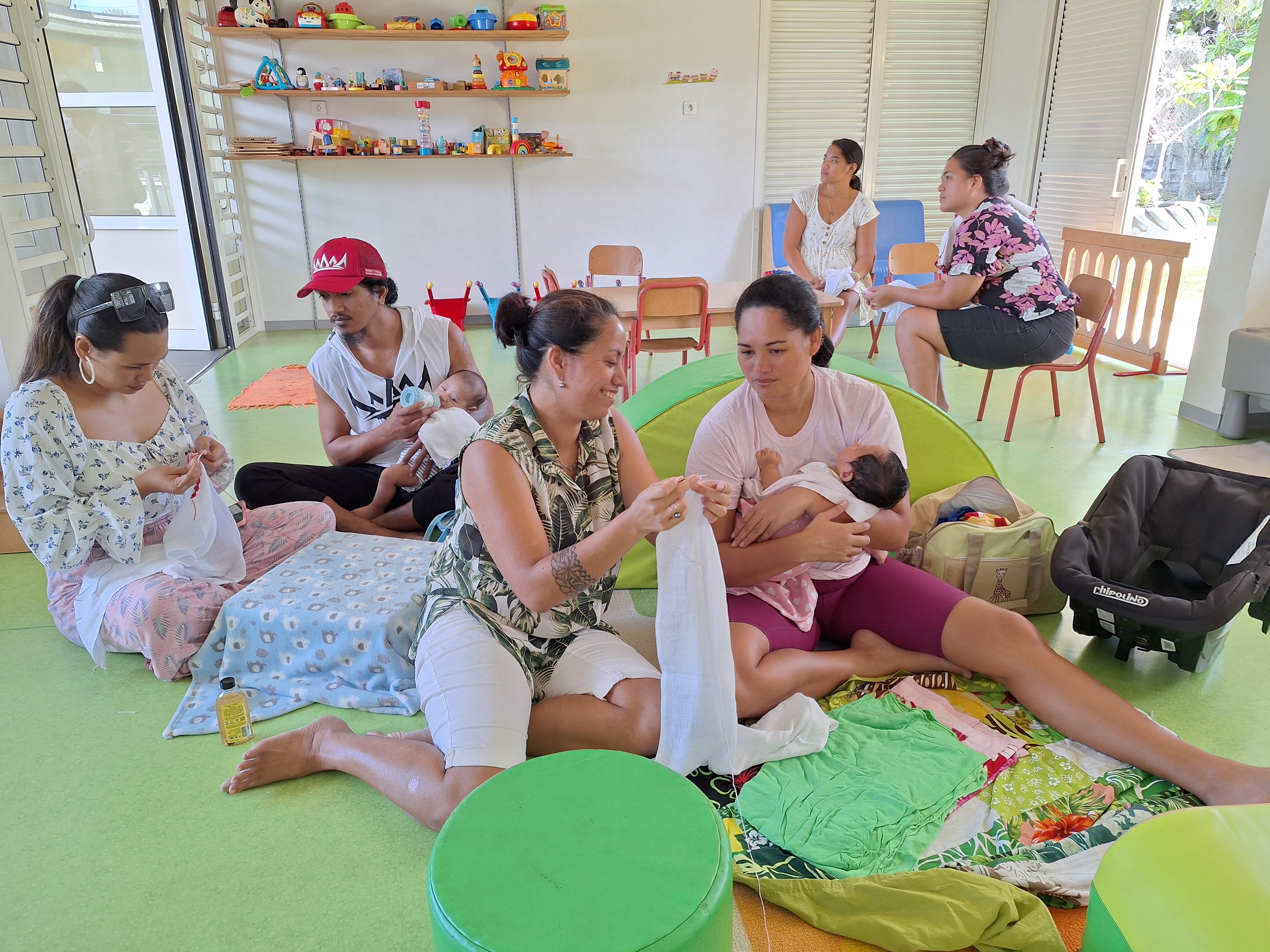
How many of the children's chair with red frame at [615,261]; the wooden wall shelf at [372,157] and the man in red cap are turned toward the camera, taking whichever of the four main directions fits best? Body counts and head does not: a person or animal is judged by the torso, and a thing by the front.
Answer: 3

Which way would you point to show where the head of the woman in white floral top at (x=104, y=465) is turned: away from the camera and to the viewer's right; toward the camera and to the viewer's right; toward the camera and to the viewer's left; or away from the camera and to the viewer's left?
toward the camera and to the viewer's right

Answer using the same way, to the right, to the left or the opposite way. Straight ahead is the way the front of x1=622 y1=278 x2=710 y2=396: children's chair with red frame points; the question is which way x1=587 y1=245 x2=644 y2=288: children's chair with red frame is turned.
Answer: the opposite way

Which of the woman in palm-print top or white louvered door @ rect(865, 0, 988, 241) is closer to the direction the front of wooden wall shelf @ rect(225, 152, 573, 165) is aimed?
the woman in palm-print top

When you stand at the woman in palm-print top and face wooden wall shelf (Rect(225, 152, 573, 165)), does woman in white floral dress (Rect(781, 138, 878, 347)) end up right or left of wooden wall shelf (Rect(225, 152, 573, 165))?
right

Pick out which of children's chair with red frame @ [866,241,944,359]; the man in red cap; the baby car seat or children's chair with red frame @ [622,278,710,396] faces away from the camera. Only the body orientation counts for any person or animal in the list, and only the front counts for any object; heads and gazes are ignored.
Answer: children's chair with red frame @ [622,278,710,396]

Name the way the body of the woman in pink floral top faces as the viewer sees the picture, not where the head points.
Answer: to the viewer's left

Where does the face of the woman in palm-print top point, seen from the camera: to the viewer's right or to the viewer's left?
to the viewer's right

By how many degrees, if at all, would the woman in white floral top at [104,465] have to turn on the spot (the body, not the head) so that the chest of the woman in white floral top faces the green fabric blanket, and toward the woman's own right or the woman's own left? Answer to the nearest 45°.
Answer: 0° — they already face it

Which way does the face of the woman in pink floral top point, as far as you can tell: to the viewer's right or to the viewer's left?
to the viewer's left

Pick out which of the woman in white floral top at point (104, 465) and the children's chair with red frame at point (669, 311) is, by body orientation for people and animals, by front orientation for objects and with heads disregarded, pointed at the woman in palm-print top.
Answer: the woman in white floral top

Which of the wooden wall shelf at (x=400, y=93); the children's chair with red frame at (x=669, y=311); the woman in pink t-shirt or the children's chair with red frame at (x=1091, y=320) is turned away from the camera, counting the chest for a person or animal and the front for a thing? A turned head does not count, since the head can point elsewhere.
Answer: the children's chair with red frame at (x=669, y=311)

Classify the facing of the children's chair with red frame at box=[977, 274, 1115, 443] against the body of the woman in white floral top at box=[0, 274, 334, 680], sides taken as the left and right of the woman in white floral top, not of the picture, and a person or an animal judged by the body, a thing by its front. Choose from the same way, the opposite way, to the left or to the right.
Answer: the opposite way

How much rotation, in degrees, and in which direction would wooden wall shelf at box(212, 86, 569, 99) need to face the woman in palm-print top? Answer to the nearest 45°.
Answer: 0° — it already faces them

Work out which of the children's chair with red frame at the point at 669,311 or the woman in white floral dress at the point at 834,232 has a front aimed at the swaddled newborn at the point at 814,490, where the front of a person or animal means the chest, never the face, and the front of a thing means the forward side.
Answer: the woman in white floral dress

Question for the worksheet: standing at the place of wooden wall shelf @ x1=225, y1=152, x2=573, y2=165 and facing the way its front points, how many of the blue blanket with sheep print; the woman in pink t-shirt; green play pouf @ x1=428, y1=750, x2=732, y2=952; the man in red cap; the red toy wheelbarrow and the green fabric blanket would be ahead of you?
6

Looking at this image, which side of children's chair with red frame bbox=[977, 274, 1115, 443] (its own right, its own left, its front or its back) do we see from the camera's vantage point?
left

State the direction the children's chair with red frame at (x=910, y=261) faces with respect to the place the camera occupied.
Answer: facing the viewer and to the left of the viewer

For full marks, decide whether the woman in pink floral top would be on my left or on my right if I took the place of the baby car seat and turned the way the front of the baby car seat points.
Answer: on my right

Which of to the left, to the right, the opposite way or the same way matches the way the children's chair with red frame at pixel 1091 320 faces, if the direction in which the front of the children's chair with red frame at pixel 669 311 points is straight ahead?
to the left

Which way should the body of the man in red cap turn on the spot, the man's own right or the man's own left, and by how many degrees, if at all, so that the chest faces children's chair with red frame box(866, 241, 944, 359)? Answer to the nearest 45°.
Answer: approximately 135° to the man's own left
